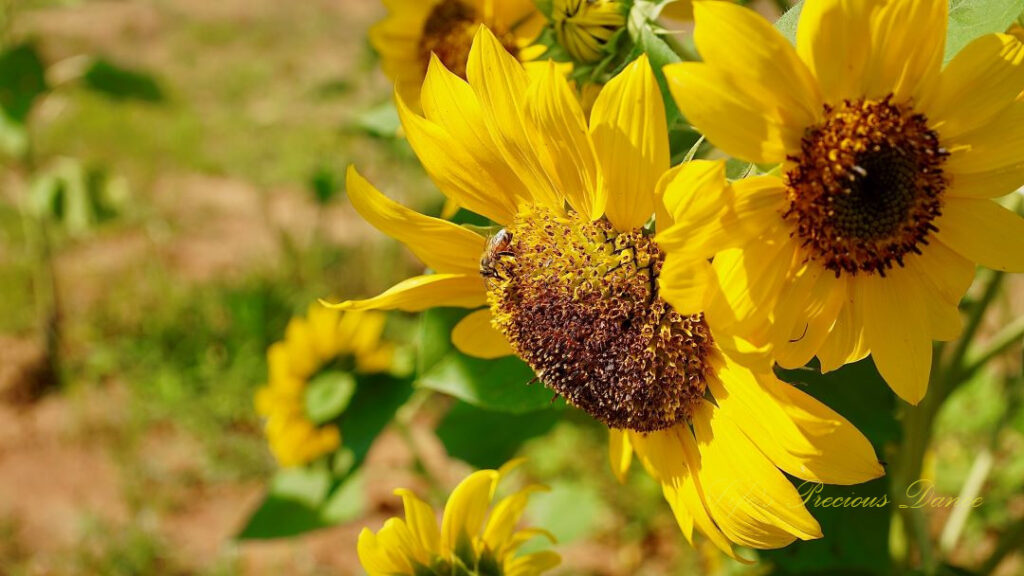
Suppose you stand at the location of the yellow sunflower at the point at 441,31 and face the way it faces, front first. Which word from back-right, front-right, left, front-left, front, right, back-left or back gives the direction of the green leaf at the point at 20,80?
back-right

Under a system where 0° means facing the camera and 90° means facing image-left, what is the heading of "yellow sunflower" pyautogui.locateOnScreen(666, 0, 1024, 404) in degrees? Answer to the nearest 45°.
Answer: approximately 0°

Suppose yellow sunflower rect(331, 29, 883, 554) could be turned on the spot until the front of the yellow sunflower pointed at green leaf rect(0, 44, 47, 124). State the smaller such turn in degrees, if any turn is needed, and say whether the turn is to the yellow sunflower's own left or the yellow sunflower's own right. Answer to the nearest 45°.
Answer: approximately 90° to the yellow sunflower's own right

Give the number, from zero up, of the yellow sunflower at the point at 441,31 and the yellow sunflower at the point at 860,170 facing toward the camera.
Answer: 2
